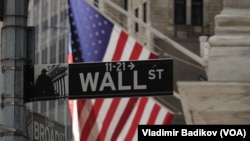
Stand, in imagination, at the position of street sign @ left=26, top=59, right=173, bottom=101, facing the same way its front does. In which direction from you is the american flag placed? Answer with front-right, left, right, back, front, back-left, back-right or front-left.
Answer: back

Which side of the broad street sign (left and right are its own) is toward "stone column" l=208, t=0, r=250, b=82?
left

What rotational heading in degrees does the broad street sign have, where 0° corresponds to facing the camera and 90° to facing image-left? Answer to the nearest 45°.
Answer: approximately 315°

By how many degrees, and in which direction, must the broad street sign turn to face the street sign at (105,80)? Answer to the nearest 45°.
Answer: approximately 45° to its left
